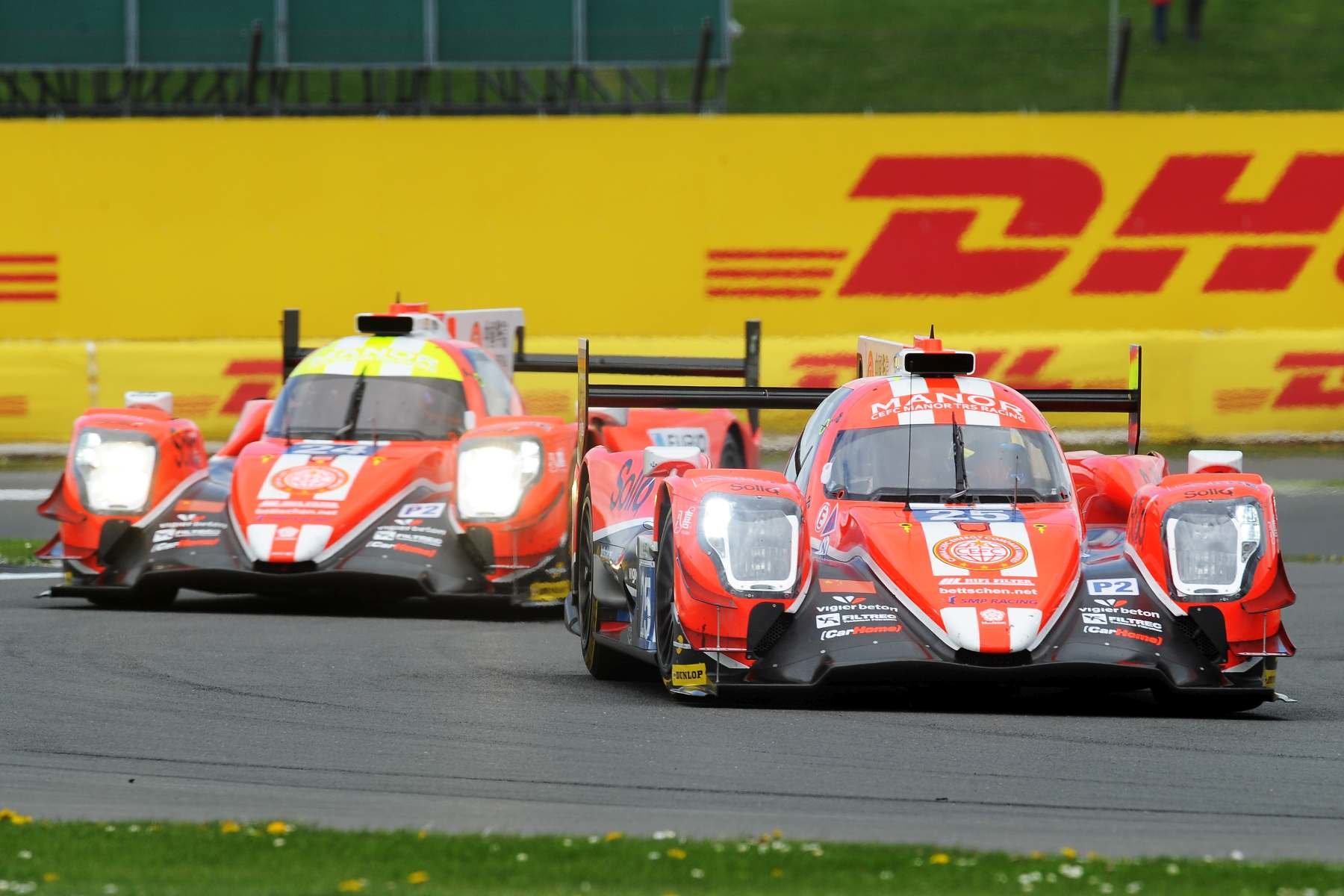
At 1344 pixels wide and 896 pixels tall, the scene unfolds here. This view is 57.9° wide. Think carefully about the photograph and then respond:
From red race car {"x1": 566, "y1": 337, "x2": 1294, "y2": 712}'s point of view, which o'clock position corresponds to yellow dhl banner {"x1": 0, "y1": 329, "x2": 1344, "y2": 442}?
The yellow dhl banner is roughly at 6 o'clock from the red race car.

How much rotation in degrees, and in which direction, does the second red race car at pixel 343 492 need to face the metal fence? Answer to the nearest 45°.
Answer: approximately 180°

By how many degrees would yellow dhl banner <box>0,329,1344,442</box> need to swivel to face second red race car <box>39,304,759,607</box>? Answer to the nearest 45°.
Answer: approximately 45° to its right

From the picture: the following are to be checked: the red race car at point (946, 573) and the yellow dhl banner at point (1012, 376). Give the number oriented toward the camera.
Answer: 2

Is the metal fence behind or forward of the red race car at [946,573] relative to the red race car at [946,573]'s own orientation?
behind

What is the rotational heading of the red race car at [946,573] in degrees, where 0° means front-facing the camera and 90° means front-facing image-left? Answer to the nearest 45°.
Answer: approximately 0°

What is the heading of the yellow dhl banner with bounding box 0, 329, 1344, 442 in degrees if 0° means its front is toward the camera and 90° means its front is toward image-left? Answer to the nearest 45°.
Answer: approximately 0°
